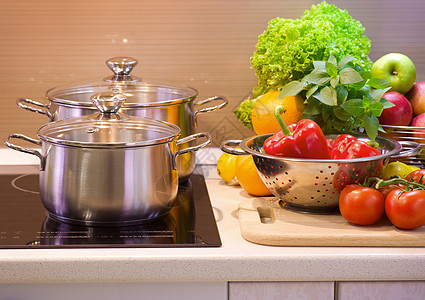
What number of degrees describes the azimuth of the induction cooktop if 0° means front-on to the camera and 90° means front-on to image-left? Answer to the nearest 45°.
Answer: approximately 0°

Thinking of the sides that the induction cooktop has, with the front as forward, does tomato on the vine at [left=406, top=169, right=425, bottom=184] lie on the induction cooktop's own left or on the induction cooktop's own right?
on the induction cooktop's own left

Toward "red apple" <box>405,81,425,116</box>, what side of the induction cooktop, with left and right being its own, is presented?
left

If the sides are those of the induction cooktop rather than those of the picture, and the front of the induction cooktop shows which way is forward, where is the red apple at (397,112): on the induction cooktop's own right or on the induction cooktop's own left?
on the induction cooktop's own left
